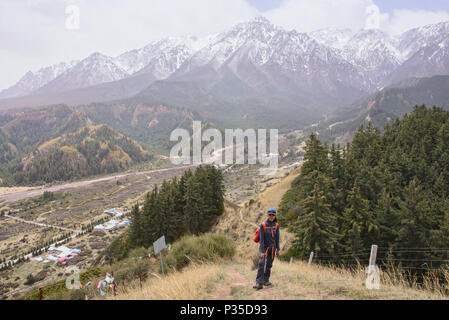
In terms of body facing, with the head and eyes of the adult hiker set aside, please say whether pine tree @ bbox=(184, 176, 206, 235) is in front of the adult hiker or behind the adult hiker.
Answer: behind

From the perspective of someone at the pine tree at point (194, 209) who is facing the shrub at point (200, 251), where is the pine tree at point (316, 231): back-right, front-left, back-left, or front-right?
front-left

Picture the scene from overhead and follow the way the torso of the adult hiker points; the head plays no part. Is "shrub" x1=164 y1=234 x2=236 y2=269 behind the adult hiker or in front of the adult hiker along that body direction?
behind

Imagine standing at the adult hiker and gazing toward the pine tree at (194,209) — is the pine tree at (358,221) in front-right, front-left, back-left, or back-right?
front-right

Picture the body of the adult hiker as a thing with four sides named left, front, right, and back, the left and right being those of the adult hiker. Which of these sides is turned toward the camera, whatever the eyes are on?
front

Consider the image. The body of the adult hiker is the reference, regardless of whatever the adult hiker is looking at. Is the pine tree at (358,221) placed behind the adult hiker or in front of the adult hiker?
behind
